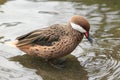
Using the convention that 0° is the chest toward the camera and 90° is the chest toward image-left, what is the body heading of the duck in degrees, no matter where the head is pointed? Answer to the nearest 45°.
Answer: approximately 270°
